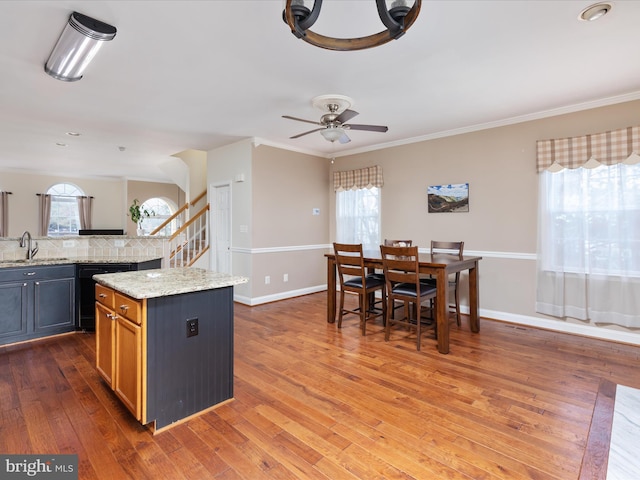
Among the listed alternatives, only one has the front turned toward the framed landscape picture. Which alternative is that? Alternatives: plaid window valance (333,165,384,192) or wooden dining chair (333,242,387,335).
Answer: the wooden dining chair

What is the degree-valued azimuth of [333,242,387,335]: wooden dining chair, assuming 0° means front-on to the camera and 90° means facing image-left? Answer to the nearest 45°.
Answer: approximately 225°

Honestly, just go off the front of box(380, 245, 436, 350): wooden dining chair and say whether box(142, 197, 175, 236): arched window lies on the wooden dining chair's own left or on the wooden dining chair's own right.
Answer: on the wooden dining chair's own left

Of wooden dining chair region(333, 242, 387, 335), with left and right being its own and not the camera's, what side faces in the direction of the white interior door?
left

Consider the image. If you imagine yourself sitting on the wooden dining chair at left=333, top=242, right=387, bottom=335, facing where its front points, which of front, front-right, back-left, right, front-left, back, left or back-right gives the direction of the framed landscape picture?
front

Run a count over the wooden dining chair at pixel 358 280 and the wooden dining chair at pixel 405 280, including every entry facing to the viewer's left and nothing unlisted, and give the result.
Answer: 0

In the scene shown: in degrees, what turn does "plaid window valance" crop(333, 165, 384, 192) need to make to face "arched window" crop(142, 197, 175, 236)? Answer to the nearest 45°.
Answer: approximately 90° to its right

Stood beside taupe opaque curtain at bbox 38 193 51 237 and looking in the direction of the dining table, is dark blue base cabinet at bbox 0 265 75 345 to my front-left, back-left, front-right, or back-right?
front-right

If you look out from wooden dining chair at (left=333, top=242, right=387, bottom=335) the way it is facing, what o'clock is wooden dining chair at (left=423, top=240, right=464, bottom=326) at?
wooden dining chair at (left=423, top=240, right=464, bottom=326) is roughly at 1 o'clock from wooden dining chair at (left=333, top=242, right=387, bottom=335).

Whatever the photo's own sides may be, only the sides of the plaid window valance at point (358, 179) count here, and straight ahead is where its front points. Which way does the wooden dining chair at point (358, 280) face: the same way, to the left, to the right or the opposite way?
the opposite way

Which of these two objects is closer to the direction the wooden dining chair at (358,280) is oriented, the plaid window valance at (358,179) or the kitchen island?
the plaid window valance

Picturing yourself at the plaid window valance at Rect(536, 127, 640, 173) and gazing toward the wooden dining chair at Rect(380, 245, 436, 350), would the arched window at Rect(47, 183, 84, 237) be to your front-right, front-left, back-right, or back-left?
front-right

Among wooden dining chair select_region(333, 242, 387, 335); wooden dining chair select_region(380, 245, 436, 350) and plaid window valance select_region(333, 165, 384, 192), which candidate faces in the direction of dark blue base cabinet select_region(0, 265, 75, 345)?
the plaid window valance

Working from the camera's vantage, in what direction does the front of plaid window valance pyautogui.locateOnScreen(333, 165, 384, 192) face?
facing the viewer and to the left of the viewer

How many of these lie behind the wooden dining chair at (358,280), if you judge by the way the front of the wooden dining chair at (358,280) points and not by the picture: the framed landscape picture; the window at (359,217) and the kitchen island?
1

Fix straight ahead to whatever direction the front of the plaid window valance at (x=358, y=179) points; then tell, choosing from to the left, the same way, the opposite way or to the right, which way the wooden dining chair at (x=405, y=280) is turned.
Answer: the opposite way

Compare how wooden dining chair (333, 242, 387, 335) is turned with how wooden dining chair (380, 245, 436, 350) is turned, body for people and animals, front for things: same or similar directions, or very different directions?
same or similar directions

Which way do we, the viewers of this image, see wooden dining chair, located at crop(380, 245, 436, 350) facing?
facing away from the viewer and to the right of the viewer

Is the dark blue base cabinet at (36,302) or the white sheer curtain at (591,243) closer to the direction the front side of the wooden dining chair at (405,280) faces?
the white sheer curtain

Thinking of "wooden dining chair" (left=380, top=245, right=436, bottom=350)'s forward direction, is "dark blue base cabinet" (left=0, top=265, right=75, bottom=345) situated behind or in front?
behind
